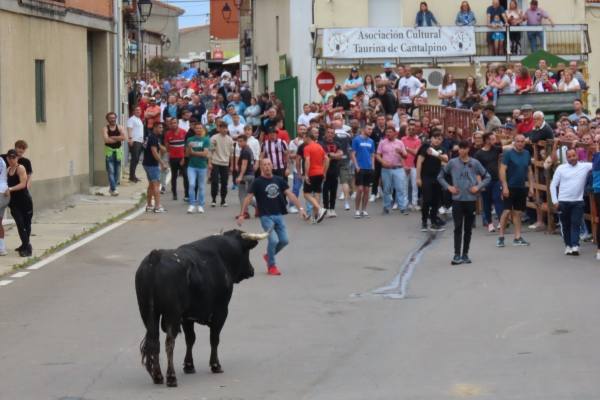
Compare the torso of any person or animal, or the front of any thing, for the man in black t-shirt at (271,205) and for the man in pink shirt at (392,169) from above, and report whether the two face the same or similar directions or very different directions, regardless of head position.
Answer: same or similar directions

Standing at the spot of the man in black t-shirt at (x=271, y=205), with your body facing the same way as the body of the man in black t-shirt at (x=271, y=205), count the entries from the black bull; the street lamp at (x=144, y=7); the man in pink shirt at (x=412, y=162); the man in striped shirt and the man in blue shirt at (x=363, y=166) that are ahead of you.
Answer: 1

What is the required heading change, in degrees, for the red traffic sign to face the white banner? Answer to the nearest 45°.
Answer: approximately 135° to its left

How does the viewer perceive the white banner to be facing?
facing the viewer

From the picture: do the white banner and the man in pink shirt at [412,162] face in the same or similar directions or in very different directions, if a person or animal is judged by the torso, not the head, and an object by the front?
same or similar directions

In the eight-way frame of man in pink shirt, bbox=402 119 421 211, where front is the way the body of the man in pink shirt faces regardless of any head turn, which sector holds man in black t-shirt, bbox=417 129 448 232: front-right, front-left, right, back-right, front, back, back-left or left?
front

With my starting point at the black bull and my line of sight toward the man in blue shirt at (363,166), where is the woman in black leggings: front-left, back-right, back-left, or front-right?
front-left

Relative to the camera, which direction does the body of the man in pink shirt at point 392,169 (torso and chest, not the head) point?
toward the camera

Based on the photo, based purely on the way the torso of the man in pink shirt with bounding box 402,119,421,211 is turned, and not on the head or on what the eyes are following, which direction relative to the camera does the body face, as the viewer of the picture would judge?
toward the camera

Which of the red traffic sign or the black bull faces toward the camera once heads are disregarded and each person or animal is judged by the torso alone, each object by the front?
the red traffic sign

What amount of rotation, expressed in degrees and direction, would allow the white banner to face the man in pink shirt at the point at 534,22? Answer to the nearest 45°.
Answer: approximately 90° to its left

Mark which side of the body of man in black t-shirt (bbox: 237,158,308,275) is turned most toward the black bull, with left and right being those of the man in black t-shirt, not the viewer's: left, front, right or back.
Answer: front

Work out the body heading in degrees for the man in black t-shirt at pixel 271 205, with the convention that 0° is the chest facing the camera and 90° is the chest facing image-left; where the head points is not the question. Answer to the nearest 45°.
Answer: approximately 0°

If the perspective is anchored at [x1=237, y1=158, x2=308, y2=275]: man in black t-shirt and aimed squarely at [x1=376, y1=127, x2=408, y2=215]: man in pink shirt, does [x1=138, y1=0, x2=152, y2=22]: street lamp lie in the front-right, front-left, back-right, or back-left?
front-left

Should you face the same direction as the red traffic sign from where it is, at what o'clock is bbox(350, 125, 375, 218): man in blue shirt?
The man in blue shirt is roughly at 12 o'clock from the red traffic sign.

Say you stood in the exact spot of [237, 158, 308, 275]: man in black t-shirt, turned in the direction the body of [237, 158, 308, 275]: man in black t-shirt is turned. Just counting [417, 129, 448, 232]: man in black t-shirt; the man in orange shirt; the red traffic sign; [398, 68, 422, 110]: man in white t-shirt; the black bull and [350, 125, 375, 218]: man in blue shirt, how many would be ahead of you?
1

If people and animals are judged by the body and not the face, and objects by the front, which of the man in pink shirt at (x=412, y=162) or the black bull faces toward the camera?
the man in pink shirt
